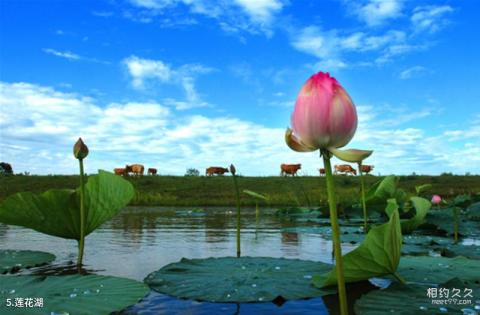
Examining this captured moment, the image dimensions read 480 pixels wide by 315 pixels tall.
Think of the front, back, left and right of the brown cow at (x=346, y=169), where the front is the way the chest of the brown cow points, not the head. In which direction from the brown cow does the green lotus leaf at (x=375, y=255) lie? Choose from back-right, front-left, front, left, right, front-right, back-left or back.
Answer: right

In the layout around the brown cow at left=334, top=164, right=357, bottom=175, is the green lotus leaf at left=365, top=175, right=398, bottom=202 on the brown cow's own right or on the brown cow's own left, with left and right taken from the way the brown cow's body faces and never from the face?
on the brown cow's own right

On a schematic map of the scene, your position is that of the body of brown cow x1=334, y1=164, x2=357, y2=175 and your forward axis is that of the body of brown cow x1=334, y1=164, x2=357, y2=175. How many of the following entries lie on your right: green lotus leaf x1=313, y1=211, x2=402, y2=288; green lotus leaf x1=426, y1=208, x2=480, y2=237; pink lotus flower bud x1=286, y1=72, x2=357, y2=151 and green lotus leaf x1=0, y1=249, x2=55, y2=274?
4

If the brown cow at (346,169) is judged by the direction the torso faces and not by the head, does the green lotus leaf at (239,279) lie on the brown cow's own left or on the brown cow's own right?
on the brown cow's own right

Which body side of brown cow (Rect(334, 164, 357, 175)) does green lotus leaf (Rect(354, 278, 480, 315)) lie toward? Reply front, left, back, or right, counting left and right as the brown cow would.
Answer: right

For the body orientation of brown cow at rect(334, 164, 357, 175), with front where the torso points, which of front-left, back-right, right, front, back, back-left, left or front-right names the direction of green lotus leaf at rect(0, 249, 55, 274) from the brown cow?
right
